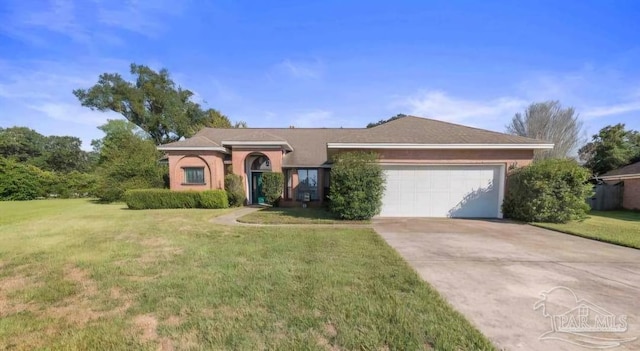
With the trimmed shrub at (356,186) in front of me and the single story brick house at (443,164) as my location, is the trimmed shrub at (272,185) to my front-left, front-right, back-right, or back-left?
front-right

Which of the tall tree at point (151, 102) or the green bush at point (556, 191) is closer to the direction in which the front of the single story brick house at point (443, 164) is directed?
the green bush

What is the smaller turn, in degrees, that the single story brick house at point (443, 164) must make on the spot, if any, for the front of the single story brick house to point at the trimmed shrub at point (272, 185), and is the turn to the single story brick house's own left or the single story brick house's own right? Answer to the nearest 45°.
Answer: approximately 90° to the single story brick house's own right

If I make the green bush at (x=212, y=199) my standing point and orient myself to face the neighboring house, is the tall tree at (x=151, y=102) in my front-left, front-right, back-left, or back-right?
back-left

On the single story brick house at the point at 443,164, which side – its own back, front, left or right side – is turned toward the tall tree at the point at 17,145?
right

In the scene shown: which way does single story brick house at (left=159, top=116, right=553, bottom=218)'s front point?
toward the camera

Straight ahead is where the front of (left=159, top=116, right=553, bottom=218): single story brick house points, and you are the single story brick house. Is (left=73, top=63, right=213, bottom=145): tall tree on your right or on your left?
on your right

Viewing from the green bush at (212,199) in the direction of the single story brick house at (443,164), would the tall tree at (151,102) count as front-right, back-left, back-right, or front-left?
back-left

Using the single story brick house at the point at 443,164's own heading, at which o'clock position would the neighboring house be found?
The neighboring house is roughly at 8 o'clock from the single story brick house.

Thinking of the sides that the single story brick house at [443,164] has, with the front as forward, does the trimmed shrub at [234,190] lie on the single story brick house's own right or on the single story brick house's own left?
on the single story brick house's own right
